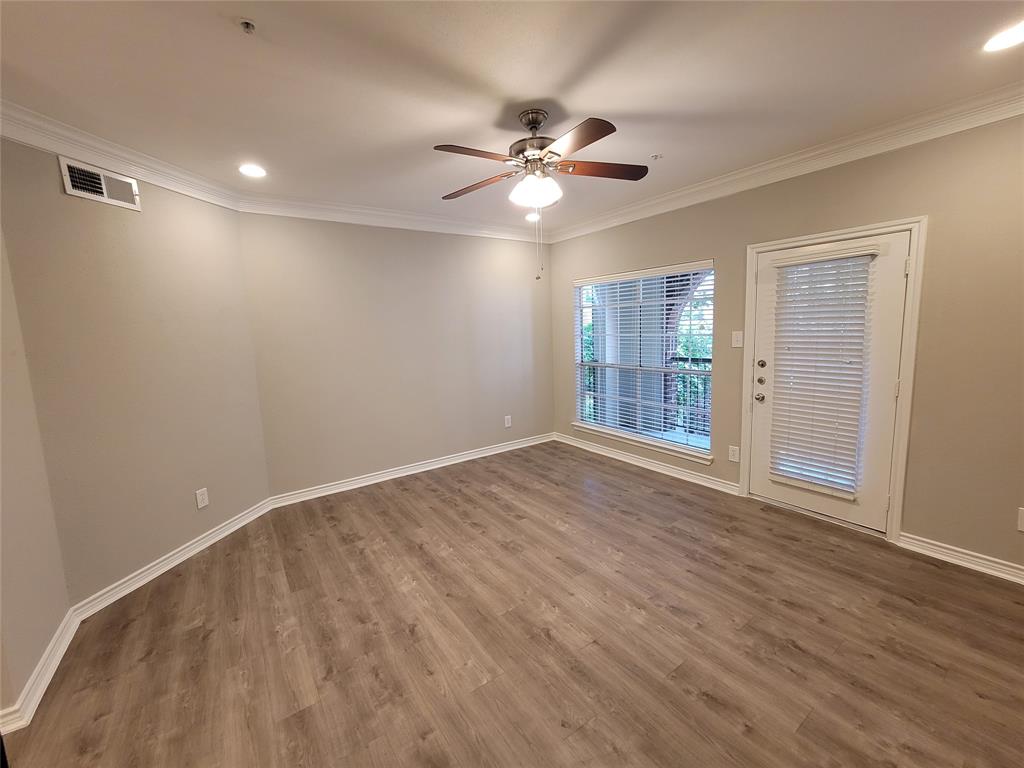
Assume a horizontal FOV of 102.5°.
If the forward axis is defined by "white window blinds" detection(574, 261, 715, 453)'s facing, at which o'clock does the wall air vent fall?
The wall air vent is roughly at 12 o'clock from the white window blinds.

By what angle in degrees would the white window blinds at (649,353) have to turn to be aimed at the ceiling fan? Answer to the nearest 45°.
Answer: approximately 45° to its left

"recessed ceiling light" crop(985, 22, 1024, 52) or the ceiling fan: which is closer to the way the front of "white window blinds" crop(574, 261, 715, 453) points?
the ceiling fan

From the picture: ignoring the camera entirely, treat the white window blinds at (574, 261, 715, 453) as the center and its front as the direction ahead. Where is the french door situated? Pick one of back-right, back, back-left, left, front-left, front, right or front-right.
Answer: left

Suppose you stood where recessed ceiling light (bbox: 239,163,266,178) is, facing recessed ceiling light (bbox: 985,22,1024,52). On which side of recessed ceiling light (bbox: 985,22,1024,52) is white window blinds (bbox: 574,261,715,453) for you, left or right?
left

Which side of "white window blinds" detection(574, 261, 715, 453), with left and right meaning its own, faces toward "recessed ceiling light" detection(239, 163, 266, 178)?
front

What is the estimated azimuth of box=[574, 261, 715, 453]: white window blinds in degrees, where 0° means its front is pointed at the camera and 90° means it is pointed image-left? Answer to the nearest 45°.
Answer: approximately 45°

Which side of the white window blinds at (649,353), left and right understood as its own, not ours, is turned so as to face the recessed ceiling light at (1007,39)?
left
